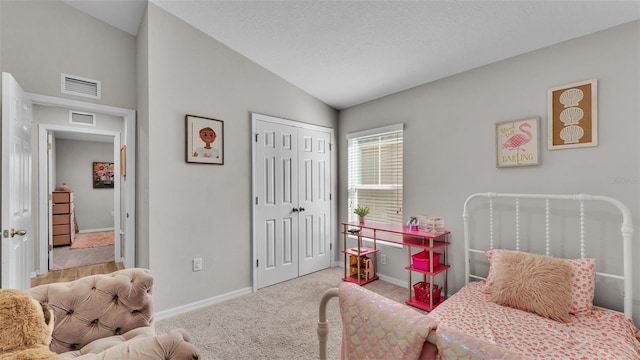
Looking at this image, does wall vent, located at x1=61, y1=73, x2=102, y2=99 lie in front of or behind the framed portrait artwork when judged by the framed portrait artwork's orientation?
behind

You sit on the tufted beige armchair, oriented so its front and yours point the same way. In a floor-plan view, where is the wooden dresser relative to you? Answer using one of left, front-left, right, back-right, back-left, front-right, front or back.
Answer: back-left

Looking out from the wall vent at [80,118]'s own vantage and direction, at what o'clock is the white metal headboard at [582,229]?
The white metal headboard is roughly at 11 o'clock from the wall vent.

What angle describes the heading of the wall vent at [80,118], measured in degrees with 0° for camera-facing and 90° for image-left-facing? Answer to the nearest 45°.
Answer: approximately 0°

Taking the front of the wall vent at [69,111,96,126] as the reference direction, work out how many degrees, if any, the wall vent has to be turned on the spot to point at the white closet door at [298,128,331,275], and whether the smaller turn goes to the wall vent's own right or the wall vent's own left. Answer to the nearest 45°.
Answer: approximately 45° to the wall vent's own left

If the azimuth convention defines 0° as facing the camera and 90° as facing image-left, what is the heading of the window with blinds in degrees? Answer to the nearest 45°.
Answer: approximately 45°

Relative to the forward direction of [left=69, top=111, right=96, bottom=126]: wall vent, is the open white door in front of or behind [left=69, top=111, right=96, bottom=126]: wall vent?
in front

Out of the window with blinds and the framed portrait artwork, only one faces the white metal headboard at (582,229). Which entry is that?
the framed portrait artwork

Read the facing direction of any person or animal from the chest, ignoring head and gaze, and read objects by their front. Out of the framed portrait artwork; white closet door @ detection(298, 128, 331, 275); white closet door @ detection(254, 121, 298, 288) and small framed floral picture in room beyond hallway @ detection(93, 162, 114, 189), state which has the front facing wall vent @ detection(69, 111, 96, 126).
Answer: the small framed floral picture in room beyond hallway

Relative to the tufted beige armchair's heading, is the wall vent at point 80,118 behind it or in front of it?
behind

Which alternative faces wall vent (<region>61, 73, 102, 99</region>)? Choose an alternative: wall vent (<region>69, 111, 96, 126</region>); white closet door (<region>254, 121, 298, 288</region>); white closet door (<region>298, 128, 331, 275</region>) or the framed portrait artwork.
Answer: wall vent (<region>69, 111, 96, 126</region>)

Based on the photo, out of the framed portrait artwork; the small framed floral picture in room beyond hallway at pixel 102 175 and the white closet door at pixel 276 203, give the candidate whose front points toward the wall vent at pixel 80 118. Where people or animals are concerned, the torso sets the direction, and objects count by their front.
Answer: the small framed floral picture in room beyond hallway

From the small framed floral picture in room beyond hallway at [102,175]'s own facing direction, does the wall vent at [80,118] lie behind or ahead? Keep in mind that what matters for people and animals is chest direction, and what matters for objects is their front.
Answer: ahead
